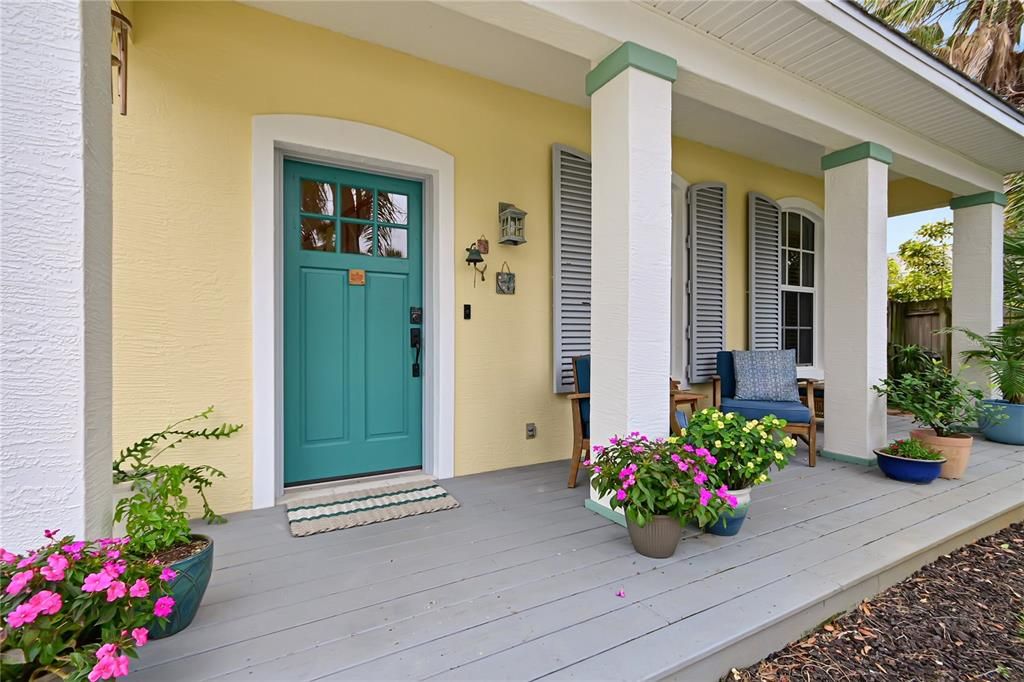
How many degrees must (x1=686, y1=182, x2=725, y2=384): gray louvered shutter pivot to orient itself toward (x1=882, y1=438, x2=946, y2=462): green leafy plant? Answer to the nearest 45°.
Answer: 0° — it already faces it
